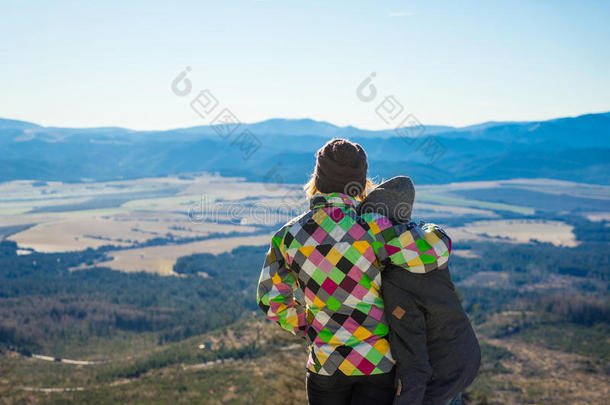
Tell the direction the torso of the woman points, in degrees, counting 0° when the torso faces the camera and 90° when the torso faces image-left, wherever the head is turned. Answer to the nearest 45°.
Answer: approximately 180°

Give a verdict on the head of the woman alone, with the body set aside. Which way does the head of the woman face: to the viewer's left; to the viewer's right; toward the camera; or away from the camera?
away from the camera
